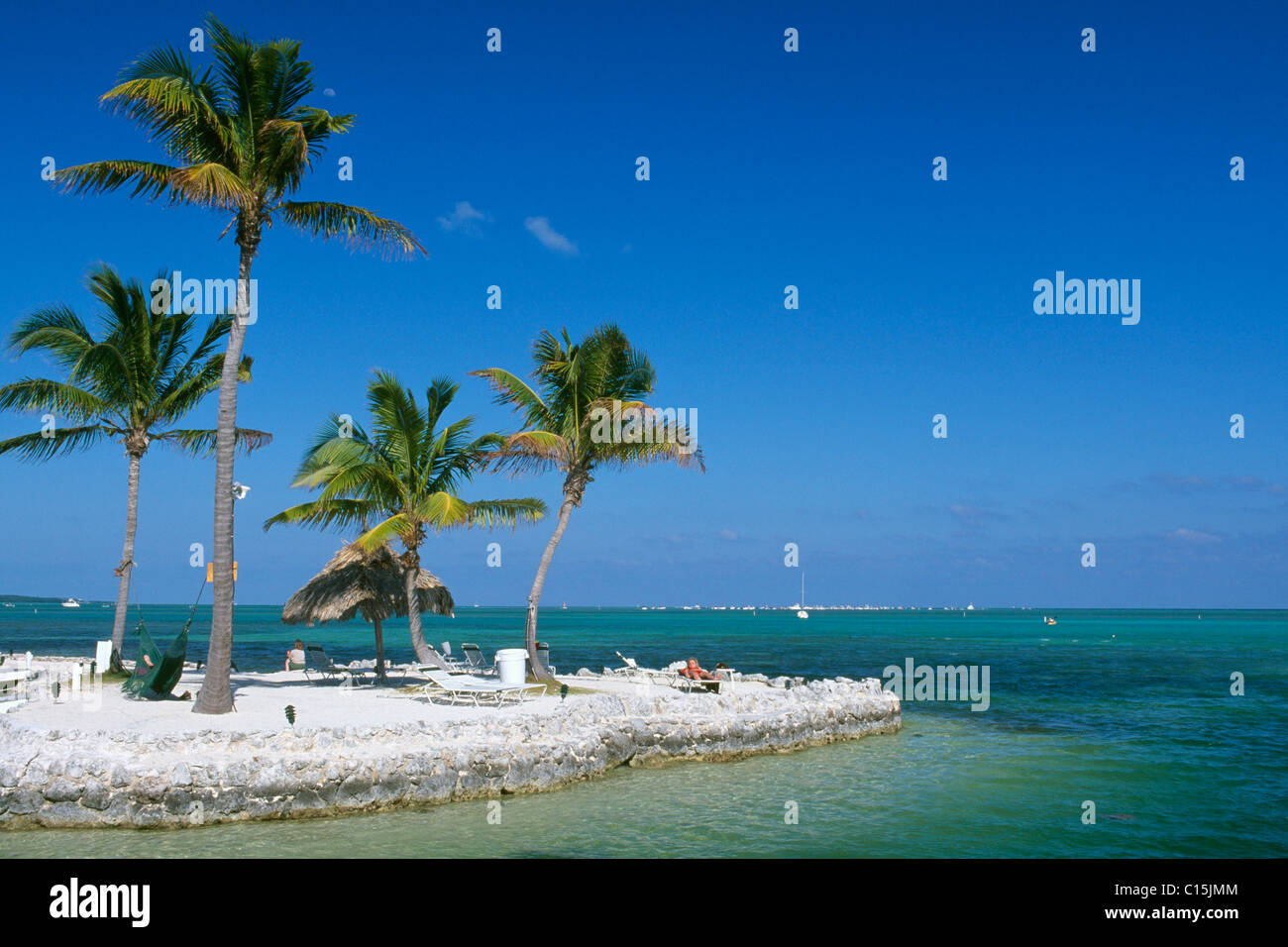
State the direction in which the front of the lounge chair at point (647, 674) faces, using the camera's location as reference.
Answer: facing to the right of the viewer

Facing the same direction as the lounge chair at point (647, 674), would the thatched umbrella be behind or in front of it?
behind

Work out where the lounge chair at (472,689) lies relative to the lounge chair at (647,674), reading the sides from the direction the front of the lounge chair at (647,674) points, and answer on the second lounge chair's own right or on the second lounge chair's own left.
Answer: on the second lounge chair's own right

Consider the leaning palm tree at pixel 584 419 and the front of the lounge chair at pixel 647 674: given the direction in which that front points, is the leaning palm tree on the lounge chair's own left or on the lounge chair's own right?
on the lounge chair's own right

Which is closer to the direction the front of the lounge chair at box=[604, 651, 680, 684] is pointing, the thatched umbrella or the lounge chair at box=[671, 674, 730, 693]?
the lounge chair

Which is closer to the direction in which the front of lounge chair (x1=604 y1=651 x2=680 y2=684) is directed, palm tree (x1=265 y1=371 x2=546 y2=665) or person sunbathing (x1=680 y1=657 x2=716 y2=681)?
the person sunbathing
